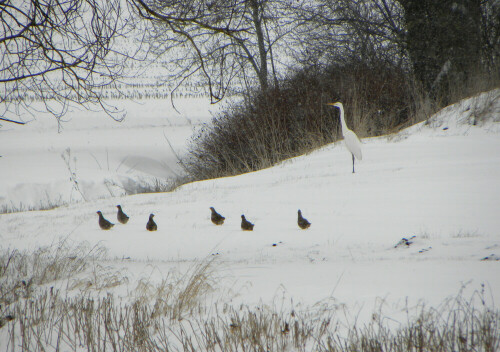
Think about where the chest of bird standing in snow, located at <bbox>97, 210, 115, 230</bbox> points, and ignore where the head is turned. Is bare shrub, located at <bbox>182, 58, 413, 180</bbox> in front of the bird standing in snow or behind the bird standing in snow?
behind

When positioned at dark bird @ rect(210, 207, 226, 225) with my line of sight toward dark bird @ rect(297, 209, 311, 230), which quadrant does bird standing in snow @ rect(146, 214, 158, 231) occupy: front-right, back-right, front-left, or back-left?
back-right

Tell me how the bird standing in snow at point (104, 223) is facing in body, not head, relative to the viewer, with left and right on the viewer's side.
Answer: facing to the left of the viewer

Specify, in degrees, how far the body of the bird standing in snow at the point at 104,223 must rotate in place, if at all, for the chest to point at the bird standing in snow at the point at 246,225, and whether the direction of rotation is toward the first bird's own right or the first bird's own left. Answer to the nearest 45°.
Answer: approximately 135° to the first bird's own left

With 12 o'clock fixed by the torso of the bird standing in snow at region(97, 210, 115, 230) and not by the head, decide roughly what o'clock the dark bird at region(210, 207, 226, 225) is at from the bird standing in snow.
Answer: The dark bird is roughly at 7 o'clock from the bird standing in snow.
